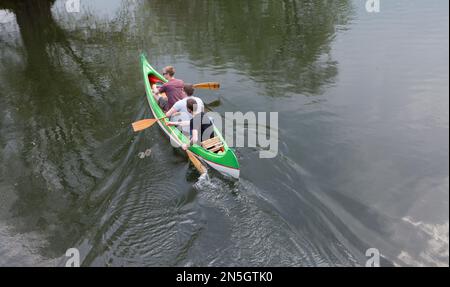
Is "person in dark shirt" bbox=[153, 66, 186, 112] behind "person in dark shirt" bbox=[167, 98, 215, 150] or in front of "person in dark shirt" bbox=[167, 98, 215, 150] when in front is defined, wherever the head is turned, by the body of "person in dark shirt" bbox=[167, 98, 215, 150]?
in front

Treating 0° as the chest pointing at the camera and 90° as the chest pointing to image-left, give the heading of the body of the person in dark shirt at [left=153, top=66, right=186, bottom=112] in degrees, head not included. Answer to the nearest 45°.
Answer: approximately 135°

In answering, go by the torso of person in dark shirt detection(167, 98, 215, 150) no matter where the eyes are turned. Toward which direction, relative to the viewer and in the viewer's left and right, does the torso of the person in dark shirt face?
facing away from the viewer and to the left of the viewer

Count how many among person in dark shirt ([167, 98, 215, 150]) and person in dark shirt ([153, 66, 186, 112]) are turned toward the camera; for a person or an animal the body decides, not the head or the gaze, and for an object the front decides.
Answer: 0
